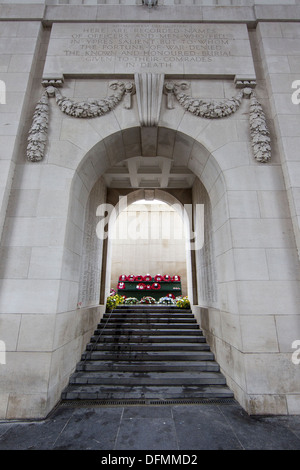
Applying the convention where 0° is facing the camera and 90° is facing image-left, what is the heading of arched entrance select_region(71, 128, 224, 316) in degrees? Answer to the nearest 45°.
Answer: approximately 0°
